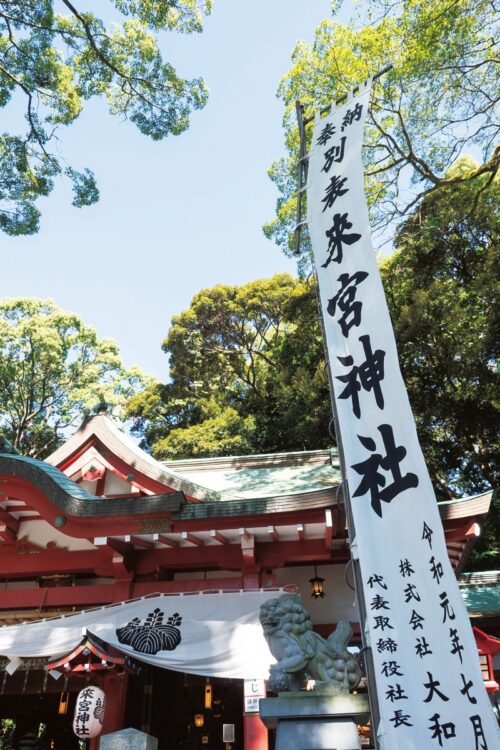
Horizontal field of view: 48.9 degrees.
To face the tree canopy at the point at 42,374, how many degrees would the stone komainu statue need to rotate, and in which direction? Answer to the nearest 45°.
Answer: approximately 45° to its right

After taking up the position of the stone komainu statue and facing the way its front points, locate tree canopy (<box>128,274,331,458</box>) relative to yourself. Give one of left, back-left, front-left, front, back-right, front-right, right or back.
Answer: right

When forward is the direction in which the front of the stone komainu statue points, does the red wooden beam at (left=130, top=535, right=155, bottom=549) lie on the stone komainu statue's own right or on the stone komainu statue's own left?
on the stone komainu statue's own right

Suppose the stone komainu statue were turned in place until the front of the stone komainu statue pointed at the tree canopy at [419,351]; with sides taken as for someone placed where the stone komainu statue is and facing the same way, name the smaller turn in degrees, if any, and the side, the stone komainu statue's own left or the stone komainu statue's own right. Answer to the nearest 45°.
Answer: approximately 135° to the stone komainu statue's own right

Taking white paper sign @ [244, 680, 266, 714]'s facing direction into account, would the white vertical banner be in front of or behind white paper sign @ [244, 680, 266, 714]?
in front

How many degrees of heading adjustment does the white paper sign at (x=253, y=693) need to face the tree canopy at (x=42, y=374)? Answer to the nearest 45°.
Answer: approximately 135° to its right

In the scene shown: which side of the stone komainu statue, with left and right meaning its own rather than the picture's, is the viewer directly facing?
left

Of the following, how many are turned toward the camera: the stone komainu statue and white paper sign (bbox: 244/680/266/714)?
1

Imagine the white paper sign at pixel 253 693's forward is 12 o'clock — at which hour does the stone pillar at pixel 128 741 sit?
The stone pillar is roughly at 1 o'clock from the white paper sign.

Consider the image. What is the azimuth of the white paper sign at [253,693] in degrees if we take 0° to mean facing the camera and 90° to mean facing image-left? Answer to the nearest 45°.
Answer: approximately 0°

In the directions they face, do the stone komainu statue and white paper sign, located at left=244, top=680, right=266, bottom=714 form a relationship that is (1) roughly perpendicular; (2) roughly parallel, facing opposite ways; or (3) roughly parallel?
roughly perpendicular
